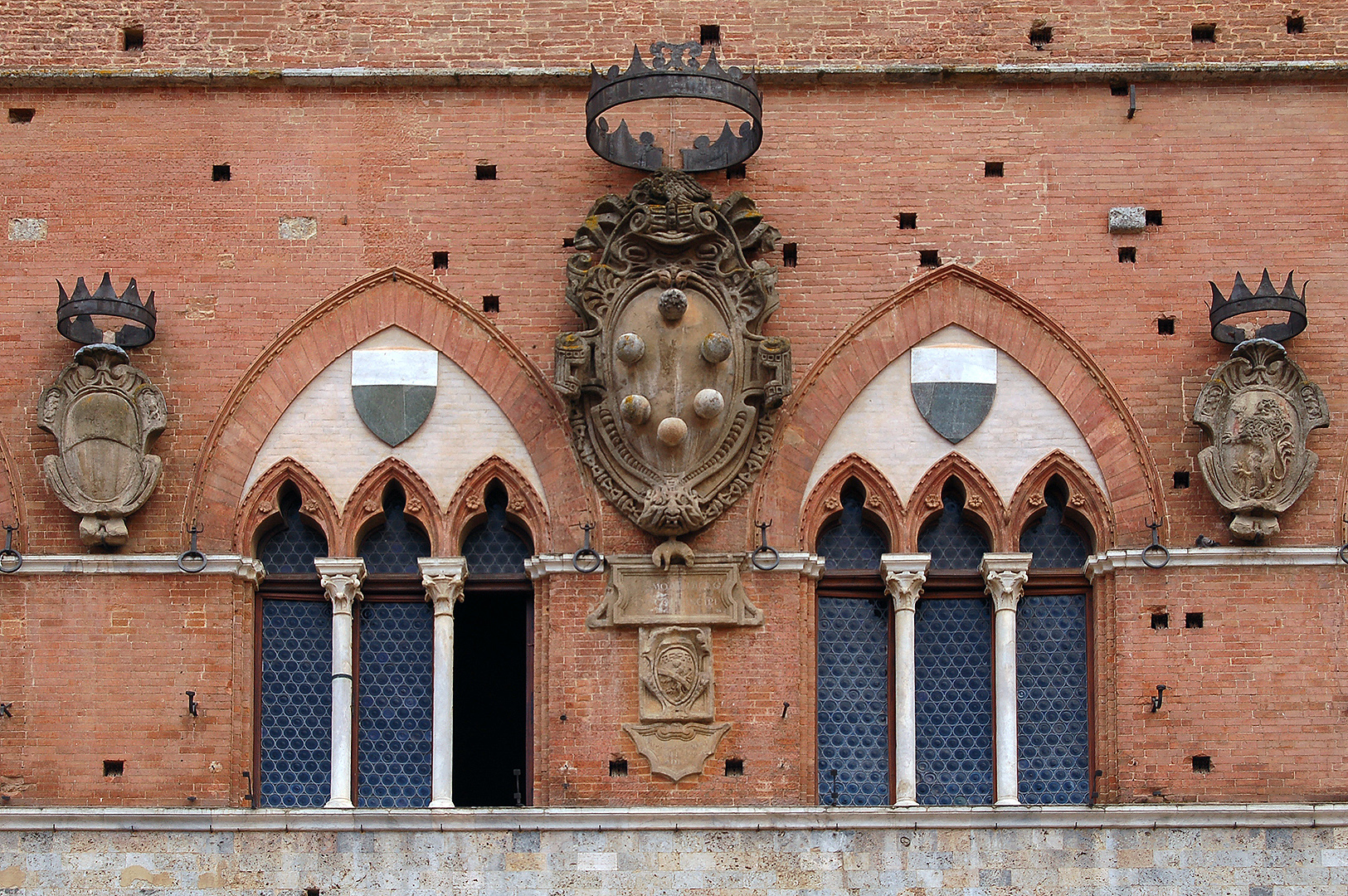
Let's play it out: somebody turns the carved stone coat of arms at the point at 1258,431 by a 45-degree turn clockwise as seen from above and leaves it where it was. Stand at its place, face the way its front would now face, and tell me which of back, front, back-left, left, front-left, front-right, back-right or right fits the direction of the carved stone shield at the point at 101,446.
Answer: front-right

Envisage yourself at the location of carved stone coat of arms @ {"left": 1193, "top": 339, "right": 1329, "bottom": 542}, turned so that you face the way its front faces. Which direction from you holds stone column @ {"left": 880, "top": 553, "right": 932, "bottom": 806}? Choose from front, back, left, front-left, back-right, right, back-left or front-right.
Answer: right

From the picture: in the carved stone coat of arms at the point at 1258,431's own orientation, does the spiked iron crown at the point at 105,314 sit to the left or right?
on its right

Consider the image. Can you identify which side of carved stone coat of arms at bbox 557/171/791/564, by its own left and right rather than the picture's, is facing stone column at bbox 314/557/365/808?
right

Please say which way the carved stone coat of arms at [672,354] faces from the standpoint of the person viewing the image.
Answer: facing the viewer

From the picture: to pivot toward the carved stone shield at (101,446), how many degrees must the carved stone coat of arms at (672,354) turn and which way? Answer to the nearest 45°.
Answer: approximately 90° to its right

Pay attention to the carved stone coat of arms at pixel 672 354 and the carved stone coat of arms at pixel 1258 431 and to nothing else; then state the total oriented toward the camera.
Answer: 2

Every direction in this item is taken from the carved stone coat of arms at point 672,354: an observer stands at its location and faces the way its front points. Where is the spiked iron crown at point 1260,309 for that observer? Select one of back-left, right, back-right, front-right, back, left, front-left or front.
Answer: left

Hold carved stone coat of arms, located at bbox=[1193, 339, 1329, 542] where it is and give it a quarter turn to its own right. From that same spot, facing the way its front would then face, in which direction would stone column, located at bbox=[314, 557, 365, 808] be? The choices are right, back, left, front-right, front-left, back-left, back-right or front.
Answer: front

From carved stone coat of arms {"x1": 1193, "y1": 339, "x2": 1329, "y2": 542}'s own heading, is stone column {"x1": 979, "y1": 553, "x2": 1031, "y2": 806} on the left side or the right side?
on its right

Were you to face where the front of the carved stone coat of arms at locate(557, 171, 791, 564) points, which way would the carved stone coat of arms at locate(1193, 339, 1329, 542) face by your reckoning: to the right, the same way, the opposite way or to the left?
the same way

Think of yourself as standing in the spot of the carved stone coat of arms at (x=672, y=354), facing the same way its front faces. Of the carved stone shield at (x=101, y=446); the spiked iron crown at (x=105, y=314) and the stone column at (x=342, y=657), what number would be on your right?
3

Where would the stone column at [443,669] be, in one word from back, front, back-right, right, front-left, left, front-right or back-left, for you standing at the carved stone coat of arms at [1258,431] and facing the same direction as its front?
right

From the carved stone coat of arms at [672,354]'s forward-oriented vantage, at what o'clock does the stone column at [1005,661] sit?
The stone column is roughly at 9 o'clock from the carved stone coat of arms.
